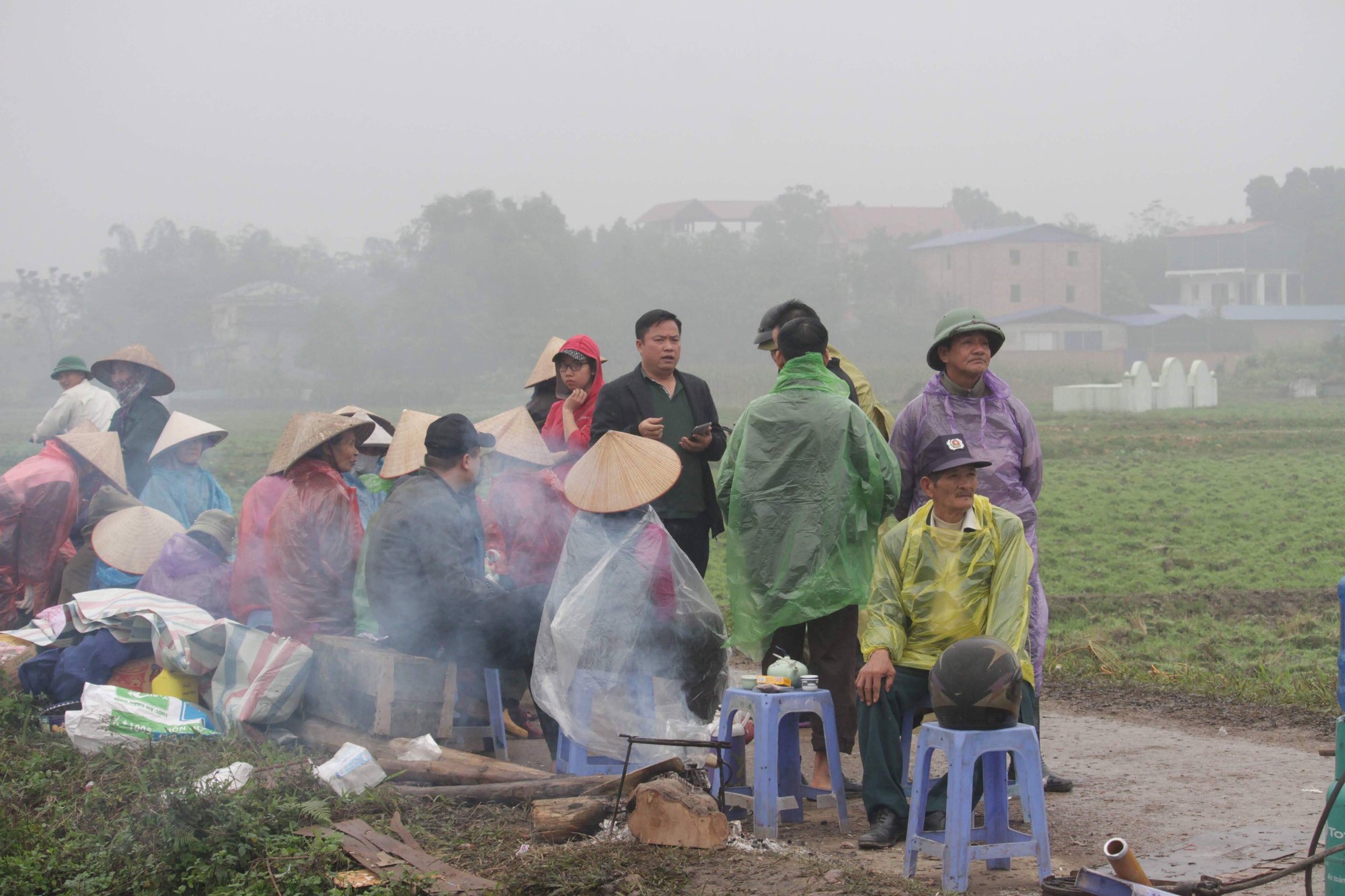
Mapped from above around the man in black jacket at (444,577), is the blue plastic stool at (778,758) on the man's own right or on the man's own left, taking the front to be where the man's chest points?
on the man's own right

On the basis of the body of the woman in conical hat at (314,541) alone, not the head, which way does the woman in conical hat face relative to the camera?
to the viewer's right

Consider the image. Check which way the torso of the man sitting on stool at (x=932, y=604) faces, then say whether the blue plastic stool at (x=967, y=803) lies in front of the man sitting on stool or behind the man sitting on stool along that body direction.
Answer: in front

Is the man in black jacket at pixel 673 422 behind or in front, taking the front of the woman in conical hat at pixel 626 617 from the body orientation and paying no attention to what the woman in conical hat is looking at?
in front

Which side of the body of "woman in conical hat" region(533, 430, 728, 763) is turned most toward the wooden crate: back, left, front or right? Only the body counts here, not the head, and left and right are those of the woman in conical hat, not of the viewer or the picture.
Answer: left

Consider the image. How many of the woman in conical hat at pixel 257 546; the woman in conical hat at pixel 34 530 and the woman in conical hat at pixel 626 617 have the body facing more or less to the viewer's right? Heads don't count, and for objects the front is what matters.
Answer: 2

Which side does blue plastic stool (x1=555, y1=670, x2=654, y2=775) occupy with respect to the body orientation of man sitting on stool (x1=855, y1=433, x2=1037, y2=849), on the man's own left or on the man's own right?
on the man's own right

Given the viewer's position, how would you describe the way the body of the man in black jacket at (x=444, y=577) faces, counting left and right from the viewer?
facing away from the viewer and to the right of the viewer

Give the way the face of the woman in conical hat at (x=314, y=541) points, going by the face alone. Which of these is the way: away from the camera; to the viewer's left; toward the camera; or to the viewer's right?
to the viewer's right

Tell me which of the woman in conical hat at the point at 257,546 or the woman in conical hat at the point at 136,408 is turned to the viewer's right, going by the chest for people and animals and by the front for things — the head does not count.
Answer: the woman in conical hat at the point at 257,546

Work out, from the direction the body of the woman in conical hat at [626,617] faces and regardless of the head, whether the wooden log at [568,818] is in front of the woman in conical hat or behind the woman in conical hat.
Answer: behind

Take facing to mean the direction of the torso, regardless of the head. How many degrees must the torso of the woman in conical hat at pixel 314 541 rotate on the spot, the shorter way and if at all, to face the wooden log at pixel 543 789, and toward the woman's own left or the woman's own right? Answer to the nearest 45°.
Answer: approximately 45° to the woman's own right

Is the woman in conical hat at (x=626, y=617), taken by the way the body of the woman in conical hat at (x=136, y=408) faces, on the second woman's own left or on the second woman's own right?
on the second woman's own left
